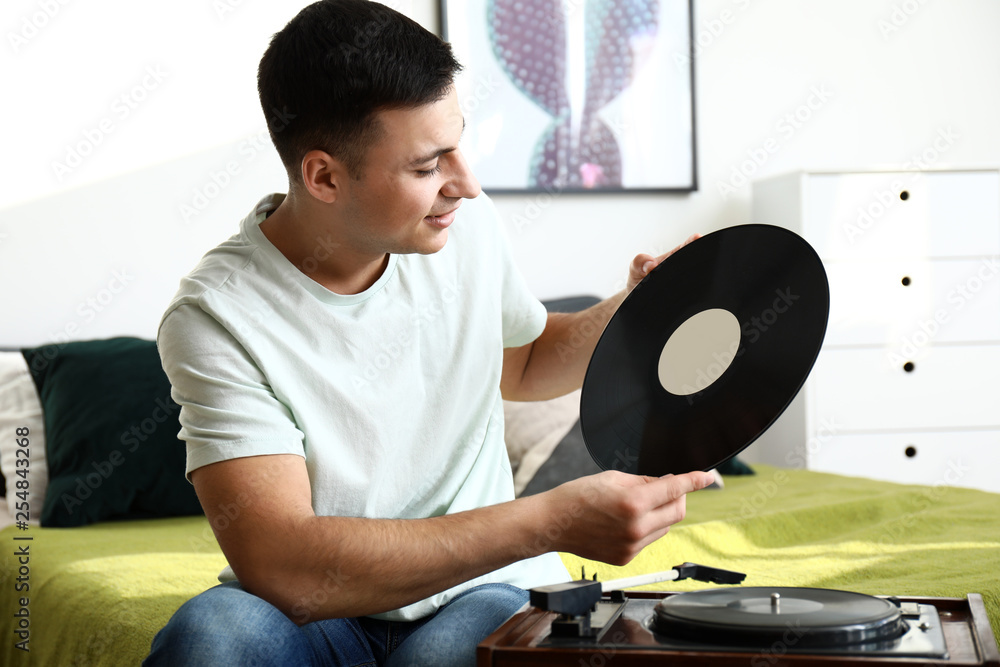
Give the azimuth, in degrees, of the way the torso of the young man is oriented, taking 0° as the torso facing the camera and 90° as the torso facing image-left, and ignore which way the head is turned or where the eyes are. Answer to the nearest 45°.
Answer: approximately 315°

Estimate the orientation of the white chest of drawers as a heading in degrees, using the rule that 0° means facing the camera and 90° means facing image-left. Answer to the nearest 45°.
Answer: approximately 0°

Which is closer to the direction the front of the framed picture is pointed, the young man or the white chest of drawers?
the young man

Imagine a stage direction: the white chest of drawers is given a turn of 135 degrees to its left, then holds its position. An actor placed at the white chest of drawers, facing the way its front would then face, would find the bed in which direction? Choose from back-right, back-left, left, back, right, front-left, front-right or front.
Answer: back

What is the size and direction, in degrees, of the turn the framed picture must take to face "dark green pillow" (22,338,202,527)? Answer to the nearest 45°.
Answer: approximately 45° to its right

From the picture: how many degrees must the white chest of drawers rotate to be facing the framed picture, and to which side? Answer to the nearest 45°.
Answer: approximately 90° to its right

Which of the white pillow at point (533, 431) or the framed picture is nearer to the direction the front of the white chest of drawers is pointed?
the white pillow
